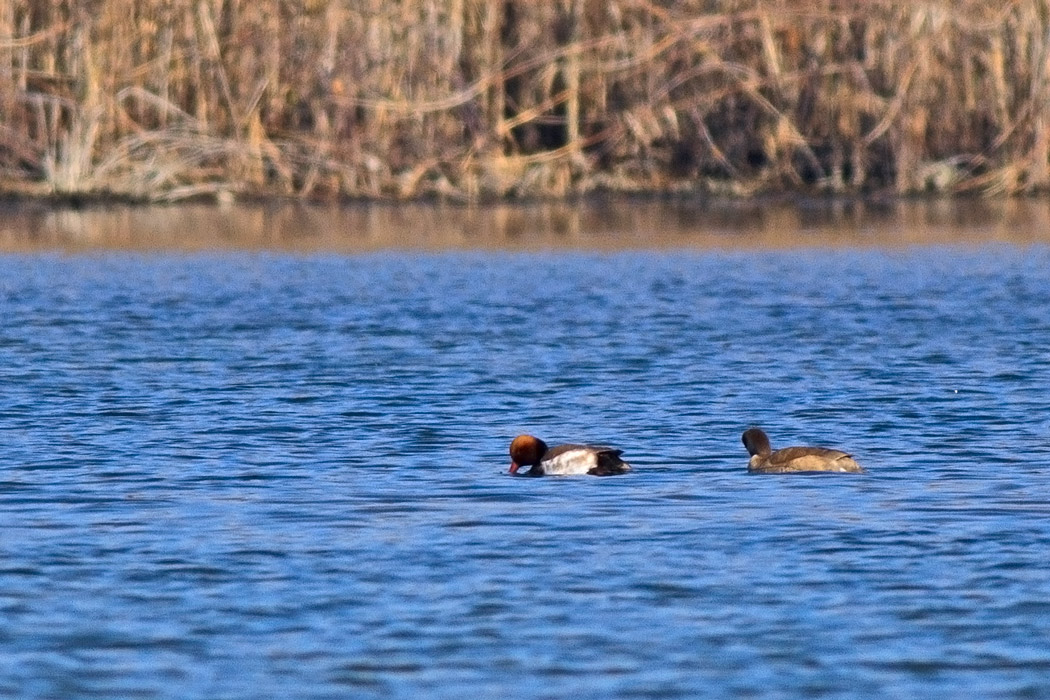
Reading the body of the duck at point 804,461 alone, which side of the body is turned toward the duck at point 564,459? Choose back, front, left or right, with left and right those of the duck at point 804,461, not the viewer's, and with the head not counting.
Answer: front

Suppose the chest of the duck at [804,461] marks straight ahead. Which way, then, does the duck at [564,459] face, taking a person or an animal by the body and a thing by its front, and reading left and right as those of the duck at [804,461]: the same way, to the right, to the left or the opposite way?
the same way

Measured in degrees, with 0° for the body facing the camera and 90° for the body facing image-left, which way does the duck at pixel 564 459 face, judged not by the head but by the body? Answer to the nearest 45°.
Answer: approximately 90°

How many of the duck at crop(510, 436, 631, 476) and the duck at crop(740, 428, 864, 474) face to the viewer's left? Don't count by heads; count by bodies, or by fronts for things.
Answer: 2

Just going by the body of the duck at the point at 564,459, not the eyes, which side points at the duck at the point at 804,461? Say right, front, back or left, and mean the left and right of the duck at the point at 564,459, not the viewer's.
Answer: back

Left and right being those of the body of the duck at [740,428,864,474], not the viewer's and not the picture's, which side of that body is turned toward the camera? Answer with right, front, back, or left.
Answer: left
